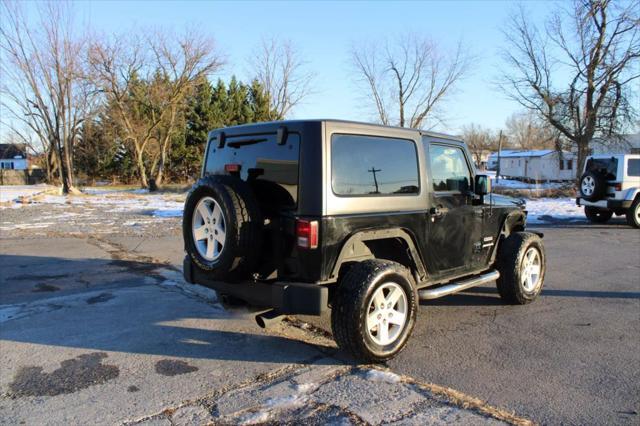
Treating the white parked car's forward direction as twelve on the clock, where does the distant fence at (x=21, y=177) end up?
The distant fence is roughly at 8 o'clock from the white parked car.

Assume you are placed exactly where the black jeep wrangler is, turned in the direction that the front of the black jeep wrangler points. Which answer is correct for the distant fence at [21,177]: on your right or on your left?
on your left

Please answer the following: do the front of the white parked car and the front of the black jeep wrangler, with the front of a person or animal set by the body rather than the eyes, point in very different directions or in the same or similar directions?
same or similar directions

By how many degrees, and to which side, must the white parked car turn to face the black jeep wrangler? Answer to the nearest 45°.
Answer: approximately 135° to its right

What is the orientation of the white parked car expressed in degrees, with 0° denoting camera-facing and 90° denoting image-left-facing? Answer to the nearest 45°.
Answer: approximately 225°

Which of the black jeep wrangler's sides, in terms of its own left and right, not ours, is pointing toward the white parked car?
front

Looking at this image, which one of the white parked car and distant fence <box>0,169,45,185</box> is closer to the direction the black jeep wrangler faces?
the white parked car

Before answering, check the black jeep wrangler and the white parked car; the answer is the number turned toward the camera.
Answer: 0

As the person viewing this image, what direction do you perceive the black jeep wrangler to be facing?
facing away from the viewer and to the right of the viewer
